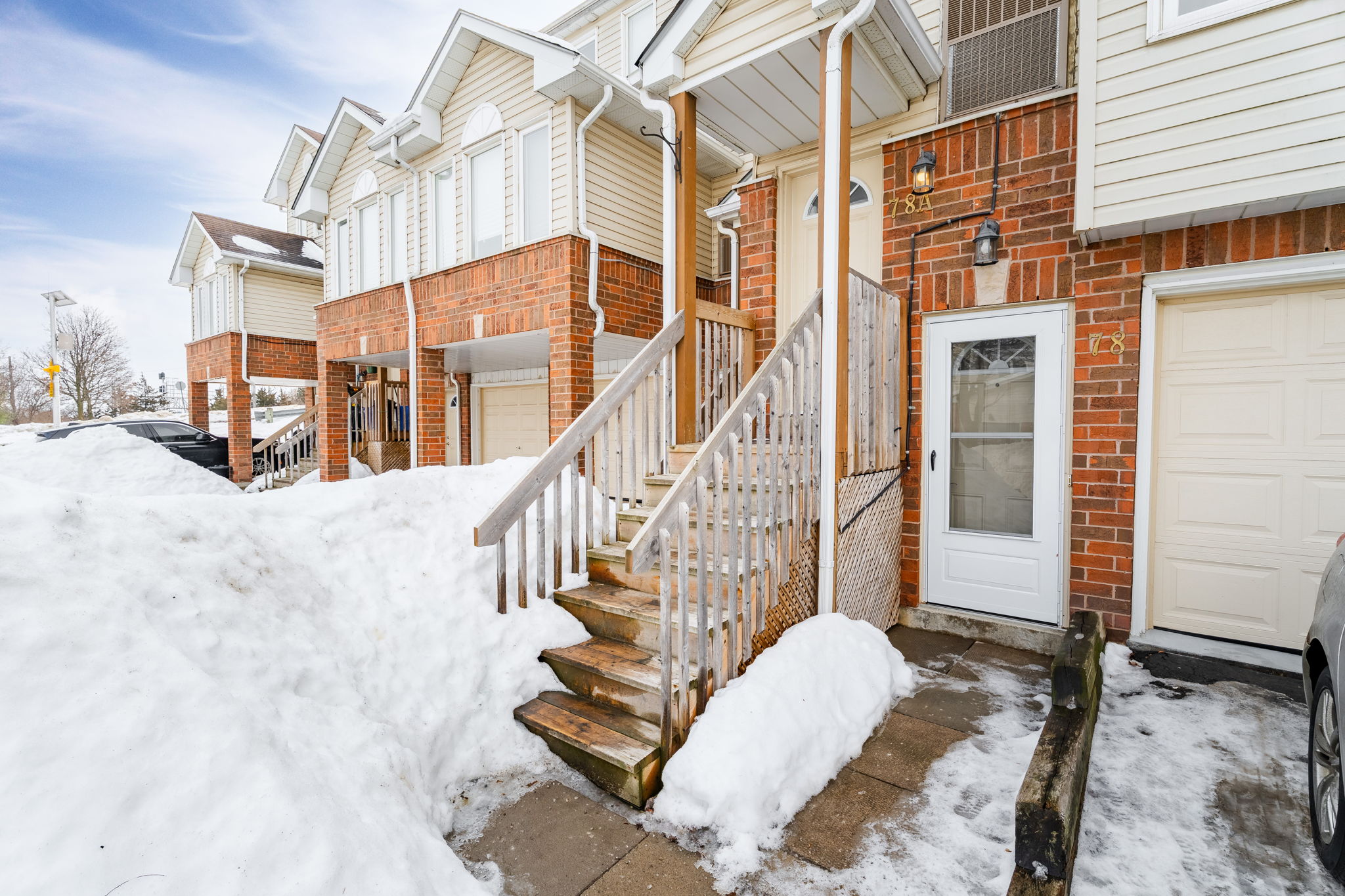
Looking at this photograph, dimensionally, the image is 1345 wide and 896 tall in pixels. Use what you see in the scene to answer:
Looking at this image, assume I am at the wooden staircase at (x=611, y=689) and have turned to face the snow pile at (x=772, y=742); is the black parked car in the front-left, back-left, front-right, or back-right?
back-left

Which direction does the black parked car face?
to the viewer's right

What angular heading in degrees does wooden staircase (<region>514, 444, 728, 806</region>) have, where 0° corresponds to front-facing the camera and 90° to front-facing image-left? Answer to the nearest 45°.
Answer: approximately 45°

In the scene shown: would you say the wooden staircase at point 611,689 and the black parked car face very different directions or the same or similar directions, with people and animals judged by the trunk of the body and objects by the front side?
very different directions

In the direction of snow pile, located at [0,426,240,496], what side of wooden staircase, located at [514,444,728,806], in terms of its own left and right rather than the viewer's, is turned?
right

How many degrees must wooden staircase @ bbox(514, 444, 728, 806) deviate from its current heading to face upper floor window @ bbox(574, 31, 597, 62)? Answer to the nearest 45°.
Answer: approximately 135° to its right

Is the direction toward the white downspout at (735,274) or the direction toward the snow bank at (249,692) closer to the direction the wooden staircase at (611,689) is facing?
the snow bank

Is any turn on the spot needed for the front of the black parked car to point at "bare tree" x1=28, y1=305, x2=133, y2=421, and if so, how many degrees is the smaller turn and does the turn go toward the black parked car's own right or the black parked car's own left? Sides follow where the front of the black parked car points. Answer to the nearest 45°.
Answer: approximately 90° to the black parked car's own left

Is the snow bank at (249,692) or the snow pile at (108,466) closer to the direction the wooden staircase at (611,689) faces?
the snow bank

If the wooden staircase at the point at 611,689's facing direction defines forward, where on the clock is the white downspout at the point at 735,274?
The white downspout is roughly at 5 o'clock from the wooden staircase.

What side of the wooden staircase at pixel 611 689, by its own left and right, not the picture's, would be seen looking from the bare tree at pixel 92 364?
right
